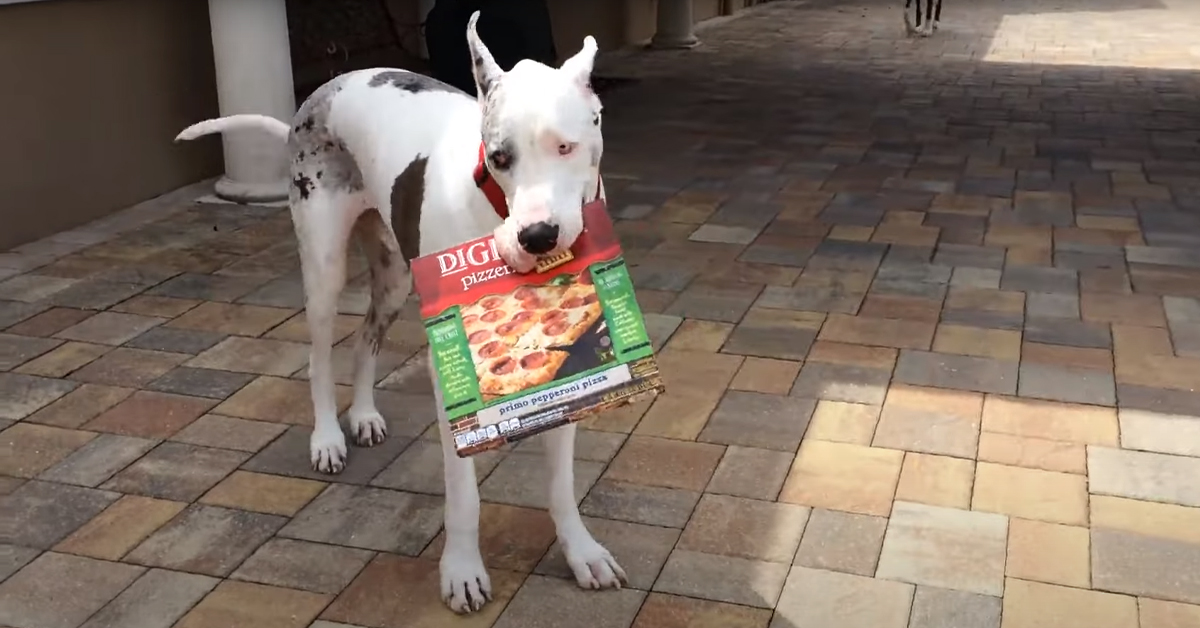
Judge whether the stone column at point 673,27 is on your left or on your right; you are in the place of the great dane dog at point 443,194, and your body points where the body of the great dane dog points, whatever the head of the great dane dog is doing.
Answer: on your left

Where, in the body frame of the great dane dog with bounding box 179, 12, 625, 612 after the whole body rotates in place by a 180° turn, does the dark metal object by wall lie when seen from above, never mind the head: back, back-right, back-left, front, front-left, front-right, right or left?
front-right

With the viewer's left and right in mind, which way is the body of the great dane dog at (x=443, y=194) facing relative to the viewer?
facing the viewer and to the right of the viewer
